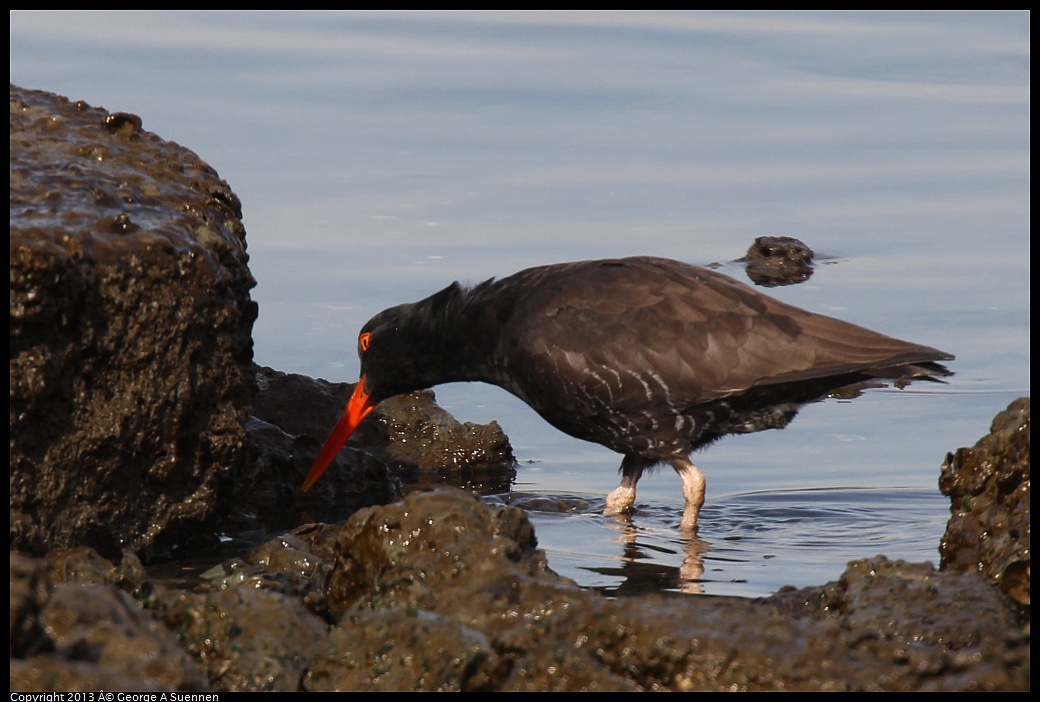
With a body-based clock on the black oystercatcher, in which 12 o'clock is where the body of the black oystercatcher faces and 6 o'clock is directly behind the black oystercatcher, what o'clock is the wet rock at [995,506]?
The wet rock is roughly at 8 o'clock from the black oystercatcher.

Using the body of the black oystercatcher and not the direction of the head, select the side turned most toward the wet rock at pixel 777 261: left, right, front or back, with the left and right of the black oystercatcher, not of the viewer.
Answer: right

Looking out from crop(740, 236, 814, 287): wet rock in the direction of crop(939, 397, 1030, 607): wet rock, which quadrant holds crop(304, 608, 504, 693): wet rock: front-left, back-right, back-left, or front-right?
front-right

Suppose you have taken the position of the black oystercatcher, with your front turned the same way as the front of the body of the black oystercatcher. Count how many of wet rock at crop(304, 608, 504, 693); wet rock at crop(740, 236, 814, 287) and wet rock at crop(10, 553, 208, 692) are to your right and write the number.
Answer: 1

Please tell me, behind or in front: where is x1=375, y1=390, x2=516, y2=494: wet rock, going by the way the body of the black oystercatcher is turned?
in front

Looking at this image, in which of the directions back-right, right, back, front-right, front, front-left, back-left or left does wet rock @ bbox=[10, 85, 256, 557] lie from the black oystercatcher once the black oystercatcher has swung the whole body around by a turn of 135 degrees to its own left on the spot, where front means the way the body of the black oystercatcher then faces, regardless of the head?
right

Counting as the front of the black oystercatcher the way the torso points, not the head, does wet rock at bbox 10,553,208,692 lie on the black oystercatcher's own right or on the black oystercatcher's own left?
on the black oystercatcher's own left

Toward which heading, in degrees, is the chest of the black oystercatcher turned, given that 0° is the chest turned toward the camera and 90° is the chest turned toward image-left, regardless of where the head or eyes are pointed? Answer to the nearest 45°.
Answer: approximately 90°

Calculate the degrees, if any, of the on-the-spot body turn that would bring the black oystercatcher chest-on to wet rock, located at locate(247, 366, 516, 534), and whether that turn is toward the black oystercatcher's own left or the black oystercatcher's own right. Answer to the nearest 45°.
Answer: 0° — it already faces it

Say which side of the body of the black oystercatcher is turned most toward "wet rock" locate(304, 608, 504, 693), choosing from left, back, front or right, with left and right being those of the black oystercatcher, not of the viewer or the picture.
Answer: left
